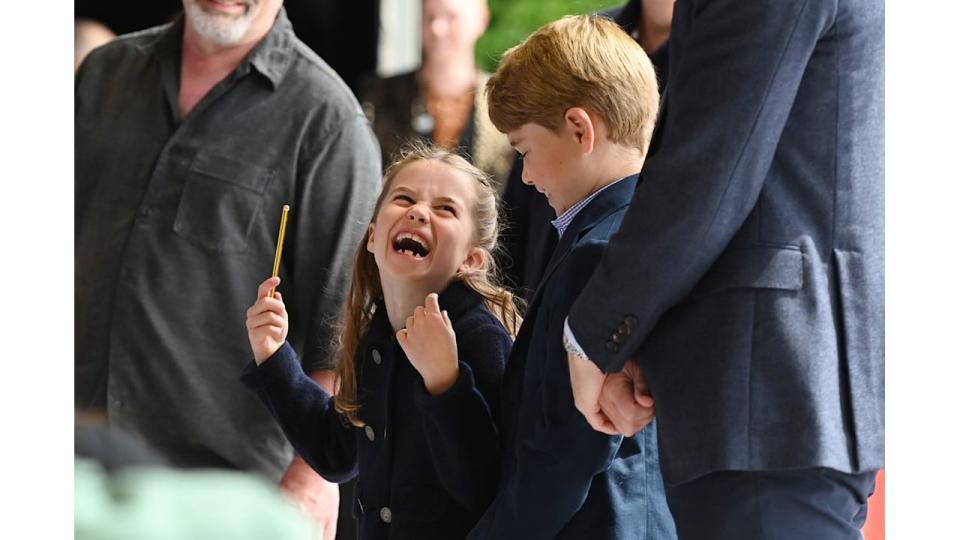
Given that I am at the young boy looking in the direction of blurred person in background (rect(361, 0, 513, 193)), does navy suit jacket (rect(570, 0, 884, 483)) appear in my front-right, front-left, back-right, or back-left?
back-right

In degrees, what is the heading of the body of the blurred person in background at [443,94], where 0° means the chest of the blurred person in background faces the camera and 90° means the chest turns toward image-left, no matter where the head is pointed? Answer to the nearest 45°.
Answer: approximately 0°

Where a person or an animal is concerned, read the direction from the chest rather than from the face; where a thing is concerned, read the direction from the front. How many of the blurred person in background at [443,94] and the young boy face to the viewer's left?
1

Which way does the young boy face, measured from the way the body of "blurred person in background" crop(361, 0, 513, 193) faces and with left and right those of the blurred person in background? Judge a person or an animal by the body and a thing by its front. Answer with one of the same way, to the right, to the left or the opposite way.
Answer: to the right

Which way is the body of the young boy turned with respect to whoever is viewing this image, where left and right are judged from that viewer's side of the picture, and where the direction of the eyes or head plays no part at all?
facing to the left of the viewer

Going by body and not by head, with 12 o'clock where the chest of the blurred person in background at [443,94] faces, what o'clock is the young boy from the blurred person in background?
The young boy is roughly at 11 o'clock from the blurred person in background.

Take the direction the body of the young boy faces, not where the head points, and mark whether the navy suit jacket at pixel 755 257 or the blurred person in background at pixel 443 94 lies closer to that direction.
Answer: the blurred person in background

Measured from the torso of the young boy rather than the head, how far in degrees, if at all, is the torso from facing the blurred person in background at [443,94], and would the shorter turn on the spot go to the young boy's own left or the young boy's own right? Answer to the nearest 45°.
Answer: approximately 45° to the young boy's own right

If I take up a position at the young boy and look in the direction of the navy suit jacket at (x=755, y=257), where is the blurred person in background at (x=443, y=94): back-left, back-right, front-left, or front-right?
back-left
